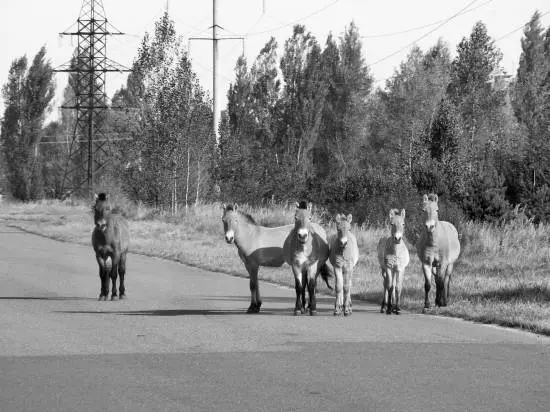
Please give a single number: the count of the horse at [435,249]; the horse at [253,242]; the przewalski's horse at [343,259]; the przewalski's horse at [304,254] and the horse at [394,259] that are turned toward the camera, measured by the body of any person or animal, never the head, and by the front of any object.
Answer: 4

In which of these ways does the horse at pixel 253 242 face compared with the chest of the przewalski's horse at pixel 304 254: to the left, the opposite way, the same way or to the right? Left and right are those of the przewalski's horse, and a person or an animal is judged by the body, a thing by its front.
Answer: to the right

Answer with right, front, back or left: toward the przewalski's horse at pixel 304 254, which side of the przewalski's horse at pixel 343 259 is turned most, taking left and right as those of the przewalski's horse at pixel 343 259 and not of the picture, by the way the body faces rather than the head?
right

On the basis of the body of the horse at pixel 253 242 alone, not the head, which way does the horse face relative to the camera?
to the viewer's left

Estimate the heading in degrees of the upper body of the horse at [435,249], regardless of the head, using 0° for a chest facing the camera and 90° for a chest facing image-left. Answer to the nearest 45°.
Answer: approximately 0°

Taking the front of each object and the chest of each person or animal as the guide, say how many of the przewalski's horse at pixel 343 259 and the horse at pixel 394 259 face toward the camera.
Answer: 2

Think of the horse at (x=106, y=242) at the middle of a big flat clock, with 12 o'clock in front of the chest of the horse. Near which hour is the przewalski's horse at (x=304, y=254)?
The przewalski's horse is roughly at 9 o'clock from the horse.

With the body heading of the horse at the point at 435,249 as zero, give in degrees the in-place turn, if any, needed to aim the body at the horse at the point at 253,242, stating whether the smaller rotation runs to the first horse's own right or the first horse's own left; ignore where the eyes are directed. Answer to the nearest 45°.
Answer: approximately 90° to the first horse's own right

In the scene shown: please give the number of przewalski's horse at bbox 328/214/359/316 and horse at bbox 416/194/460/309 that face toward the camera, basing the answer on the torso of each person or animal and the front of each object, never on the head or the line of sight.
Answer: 2
